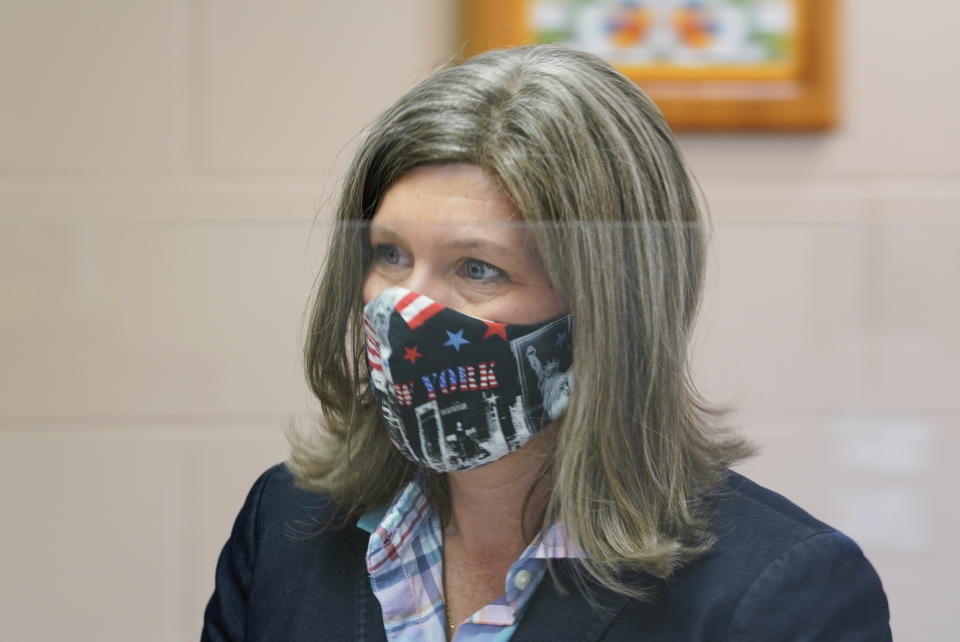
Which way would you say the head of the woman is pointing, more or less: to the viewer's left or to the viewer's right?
to the viewer's left

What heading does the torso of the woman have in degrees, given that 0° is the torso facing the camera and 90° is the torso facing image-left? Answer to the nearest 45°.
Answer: approximately 45°

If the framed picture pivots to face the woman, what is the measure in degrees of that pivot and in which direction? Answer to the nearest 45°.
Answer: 0° — it already faces them

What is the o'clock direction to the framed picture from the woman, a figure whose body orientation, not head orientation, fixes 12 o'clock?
The framed picture is roughly at 5 o'clock from the woman.
